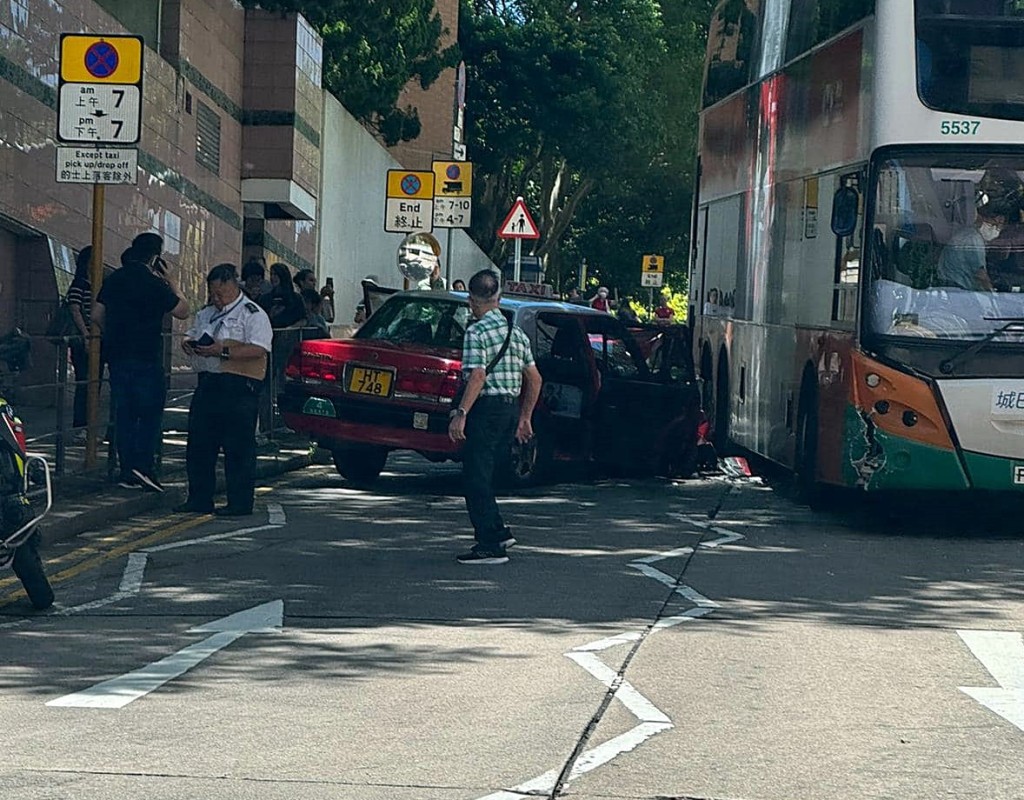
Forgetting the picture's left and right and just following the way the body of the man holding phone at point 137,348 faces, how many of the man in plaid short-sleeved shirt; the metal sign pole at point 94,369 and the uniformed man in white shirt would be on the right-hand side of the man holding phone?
2

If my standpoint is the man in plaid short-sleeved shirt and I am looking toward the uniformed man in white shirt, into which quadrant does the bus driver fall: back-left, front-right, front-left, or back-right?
back-right

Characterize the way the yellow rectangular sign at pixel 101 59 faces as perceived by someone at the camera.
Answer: facing the viewer

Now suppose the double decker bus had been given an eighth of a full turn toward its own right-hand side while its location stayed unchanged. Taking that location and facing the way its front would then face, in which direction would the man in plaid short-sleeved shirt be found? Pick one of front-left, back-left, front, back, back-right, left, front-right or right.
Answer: front

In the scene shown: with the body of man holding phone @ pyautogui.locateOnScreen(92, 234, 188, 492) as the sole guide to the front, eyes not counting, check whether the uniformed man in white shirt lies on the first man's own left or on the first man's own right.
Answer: on the first man's own right

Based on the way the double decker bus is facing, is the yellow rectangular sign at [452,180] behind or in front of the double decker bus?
behind

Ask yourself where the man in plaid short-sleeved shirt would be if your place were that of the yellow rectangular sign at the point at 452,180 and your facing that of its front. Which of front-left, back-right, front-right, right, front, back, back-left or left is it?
front

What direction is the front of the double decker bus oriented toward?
toward the camera

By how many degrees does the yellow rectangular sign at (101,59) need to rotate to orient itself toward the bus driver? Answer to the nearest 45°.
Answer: approximately 90° to its left

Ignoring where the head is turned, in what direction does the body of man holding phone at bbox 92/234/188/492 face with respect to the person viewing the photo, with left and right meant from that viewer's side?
facing away from the viewer and to the right of the viewer

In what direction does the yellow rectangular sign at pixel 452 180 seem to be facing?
toward the camera
